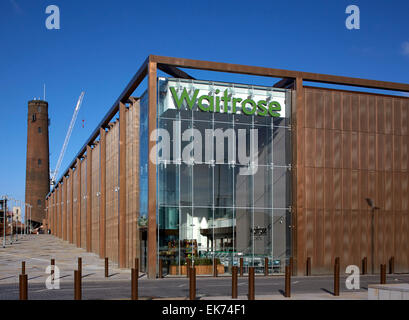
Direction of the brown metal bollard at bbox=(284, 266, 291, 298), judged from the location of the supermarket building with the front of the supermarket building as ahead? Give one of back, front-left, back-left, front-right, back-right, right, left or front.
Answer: front

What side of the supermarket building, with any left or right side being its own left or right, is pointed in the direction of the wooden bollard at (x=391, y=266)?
front

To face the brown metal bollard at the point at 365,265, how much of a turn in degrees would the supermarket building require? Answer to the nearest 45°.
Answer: approximately 90° to its left

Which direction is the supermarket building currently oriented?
toward the camera
